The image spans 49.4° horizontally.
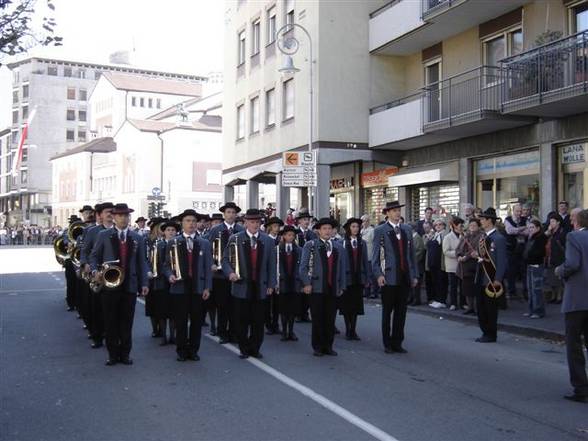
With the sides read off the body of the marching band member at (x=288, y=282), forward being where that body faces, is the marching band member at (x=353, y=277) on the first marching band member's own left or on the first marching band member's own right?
on the first marching band member's own left

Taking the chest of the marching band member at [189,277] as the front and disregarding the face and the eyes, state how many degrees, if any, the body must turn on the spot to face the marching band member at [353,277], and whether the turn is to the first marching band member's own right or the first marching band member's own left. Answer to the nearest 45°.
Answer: approximately 135° to the first marching band member's own left

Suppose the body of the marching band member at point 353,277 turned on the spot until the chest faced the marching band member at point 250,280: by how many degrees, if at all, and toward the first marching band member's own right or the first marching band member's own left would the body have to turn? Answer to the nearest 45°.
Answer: approximately 45° to the first marching band member's own right

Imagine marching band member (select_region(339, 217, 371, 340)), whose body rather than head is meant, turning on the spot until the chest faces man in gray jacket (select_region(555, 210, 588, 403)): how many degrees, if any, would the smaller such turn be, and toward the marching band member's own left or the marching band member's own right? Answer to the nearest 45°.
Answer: approximately 45° to the marching band member's own left

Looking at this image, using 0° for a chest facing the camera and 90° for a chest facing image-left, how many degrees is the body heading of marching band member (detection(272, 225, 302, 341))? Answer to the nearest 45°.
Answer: approximately 0°

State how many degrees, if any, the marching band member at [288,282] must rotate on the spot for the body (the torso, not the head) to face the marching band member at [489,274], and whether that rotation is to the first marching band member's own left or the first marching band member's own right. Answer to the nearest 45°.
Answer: approximately 90° to the first marching band member's own left
